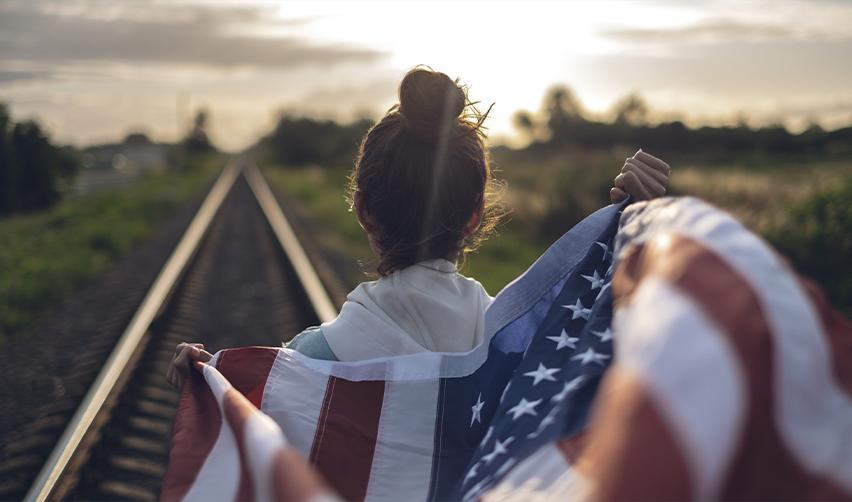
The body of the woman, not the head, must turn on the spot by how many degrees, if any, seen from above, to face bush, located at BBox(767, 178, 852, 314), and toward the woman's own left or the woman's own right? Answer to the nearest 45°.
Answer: approximately 45° to the woman's own right

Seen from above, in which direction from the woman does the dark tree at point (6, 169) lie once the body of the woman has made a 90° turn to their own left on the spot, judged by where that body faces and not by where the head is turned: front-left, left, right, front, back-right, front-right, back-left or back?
front-right

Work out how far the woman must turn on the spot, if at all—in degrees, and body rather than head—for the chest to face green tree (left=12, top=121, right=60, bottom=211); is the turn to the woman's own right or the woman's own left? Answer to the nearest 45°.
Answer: approximately 45° to the woman's own left

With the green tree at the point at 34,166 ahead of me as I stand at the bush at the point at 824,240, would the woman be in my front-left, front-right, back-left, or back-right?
back-left

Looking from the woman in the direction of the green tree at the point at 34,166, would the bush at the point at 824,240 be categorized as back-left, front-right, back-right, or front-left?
front-right

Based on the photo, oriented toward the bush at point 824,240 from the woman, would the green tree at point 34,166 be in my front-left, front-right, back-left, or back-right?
front-left

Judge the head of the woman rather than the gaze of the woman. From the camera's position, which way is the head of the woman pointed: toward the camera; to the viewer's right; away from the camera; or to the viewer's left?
away from the camera

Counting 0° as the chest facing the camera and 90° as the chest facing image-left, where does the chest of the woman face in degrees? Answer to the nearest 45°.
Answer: approximately 180°
